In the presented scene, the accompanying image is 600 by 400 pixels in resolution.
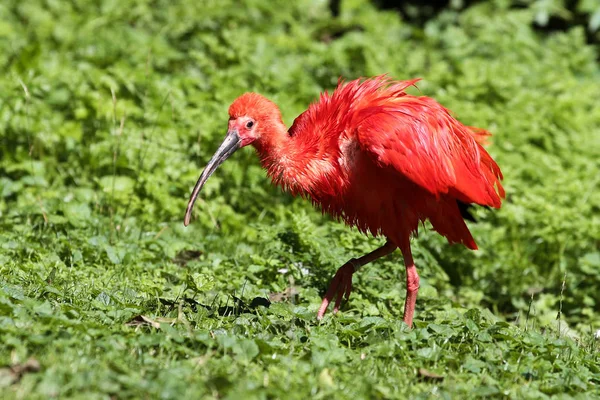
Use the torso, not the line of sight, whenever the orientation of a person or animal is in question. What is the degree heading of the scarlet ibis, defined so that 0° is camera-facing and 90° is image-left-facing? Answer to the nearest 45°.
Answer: approximately 90°
